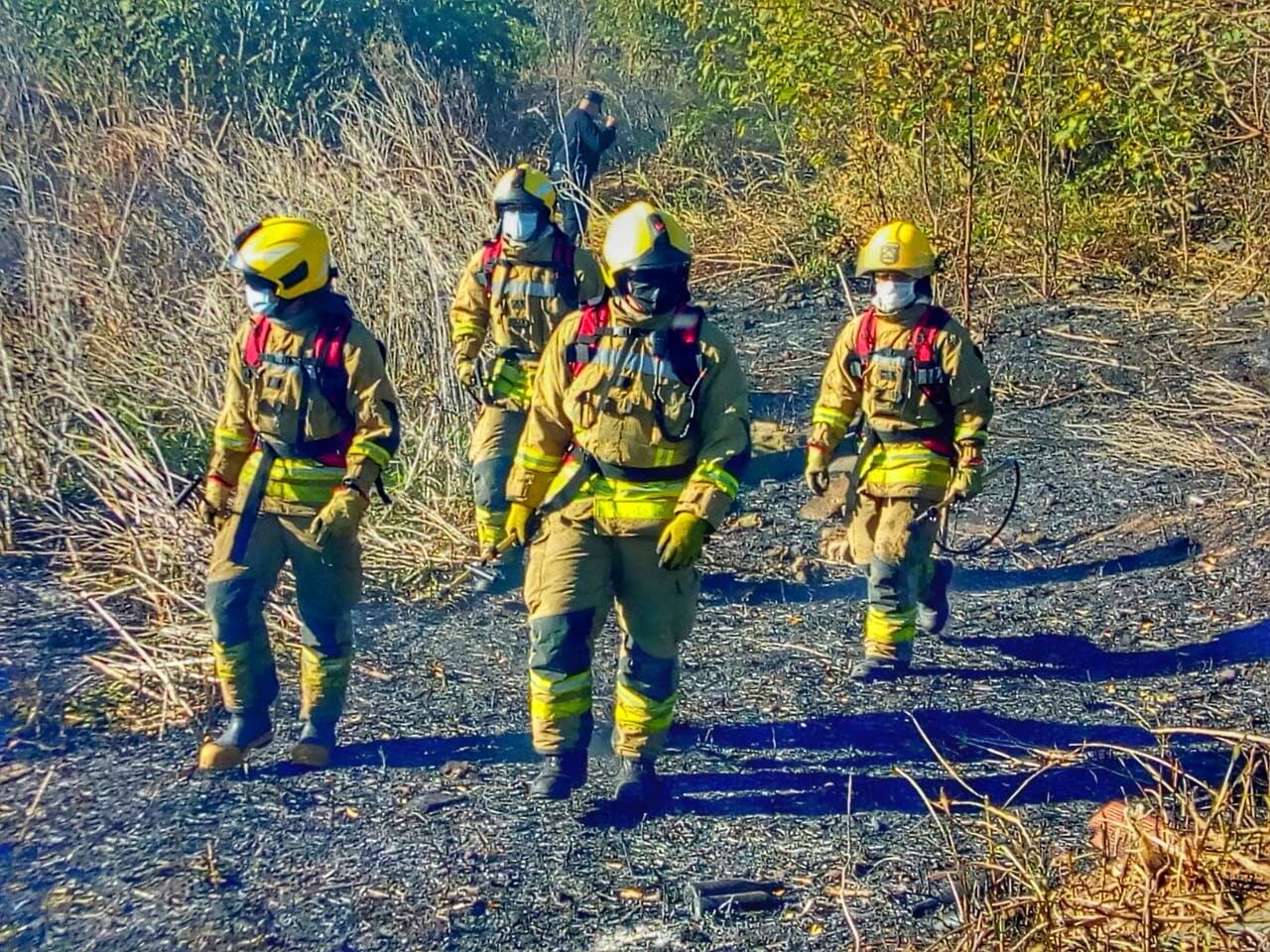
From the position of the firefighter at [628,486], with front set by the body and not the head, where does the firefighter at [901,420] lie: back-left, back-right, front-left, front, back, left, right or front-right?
back-left

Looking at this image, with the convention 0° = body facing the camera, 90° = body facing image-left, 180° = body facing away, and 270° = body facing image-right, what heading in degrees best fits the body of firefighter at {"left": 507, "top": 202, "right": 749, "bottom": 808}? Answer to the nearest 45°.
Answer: approximately 0°

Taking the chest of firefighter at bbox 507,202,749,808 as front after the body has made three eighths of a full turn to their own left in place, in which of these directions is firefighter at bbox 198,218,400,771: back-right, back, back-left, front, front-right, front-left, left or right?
back-left

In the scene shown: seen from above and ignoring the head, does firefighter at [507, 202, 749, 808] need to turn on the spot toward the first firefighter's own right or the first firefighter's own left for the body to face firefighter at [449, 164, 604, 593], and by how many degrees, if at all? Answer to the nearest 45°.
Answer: approximately 180°
